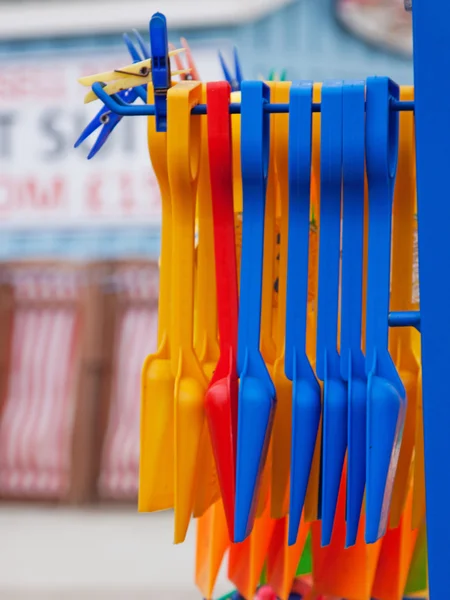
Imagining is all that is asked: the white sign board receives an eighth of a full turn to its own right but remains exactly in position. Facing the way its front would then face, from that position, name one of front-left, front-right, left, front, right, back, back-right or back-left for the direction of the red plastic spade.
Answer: front-left

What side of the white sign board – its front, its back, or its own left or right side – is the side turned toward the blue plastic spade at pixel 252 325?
front

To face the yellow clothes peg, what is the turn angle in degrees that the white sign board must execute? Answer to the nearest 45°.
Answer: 0° — it already faces it

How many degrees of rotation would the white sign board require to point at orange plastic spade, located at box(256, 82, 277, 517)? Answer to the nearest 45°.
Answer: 0° — it already faces it

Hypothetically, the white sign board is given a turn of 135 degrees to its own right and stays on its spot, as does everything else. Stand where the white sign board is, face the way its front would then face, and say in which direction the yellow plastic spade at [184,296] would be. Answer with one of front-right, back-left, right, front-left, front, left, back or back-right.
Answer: back-left

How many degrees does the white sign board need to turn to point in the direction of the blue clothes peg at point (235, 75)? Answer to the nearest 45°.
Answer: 0° — it already faces it

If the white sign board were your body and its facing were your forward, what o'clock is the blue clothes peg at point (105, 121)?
The blue clothes peg is roughly at 12 o'clock from the white sign board.

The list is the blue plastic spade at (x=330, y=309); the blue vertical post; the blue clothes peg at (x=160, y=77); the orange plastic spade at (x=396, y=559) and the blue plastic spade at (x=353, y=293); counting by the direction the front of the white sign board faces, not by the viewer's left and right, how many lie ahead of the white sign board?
5

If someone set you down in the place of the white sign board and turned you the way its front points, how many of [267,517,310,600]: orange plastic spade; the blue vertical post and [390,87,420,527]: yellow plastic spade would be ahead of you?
3

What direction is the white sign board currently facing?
toward the camera

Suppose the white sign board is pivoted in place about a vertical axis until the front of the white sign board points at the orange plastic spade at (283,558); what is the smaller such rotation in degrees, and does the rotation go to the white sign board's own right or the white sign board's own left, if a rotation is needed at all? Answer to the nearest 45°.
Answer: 0° — it already faces it

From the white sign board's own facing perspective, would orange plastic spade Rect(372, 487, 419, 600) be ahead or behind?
ahead

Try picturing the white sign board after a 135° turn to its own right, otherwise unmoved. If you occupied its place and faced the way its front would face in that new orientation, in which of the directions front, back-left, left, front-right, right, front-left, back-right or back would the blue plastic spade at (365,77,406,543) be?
back-left

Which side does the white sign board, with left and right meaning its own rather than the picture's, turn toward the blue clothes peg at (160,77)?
front

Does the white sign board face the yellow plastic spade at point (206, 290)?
yes

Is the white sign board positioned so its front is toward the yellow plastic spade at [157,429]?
yes
